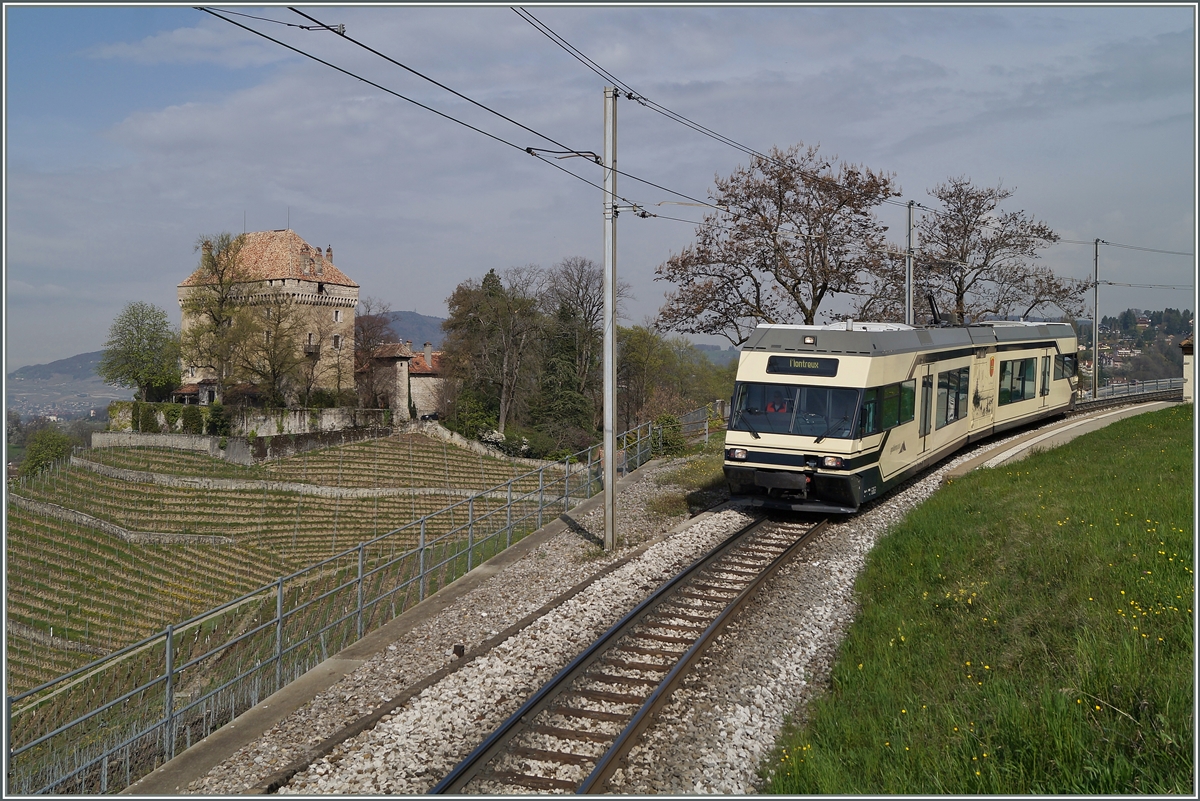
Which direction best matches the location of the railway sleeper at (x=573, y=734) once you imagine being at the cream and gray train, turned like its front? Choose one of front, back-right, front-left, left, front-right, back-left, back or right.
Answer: front-left

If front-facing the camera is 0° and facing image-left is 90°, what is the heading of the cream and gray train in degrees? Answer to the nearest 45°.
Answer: approximately 45°

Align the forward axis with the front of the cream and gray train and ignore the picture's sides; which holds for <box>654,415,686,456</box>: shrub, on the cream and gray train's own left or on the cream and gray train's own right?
on the cream and gray train's own right

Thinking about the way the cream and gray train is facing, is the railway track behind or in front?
in front

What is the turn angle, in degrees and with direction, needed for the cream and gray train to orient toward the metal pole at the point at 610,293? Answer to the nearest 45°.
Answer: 0° — it already faces it

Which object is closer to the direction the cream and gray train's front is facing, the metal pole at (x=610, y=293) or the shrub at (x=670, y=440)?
the metal pole

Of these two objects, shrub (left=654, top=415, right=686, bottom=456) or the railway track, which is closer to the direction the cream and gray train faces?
the railway track
